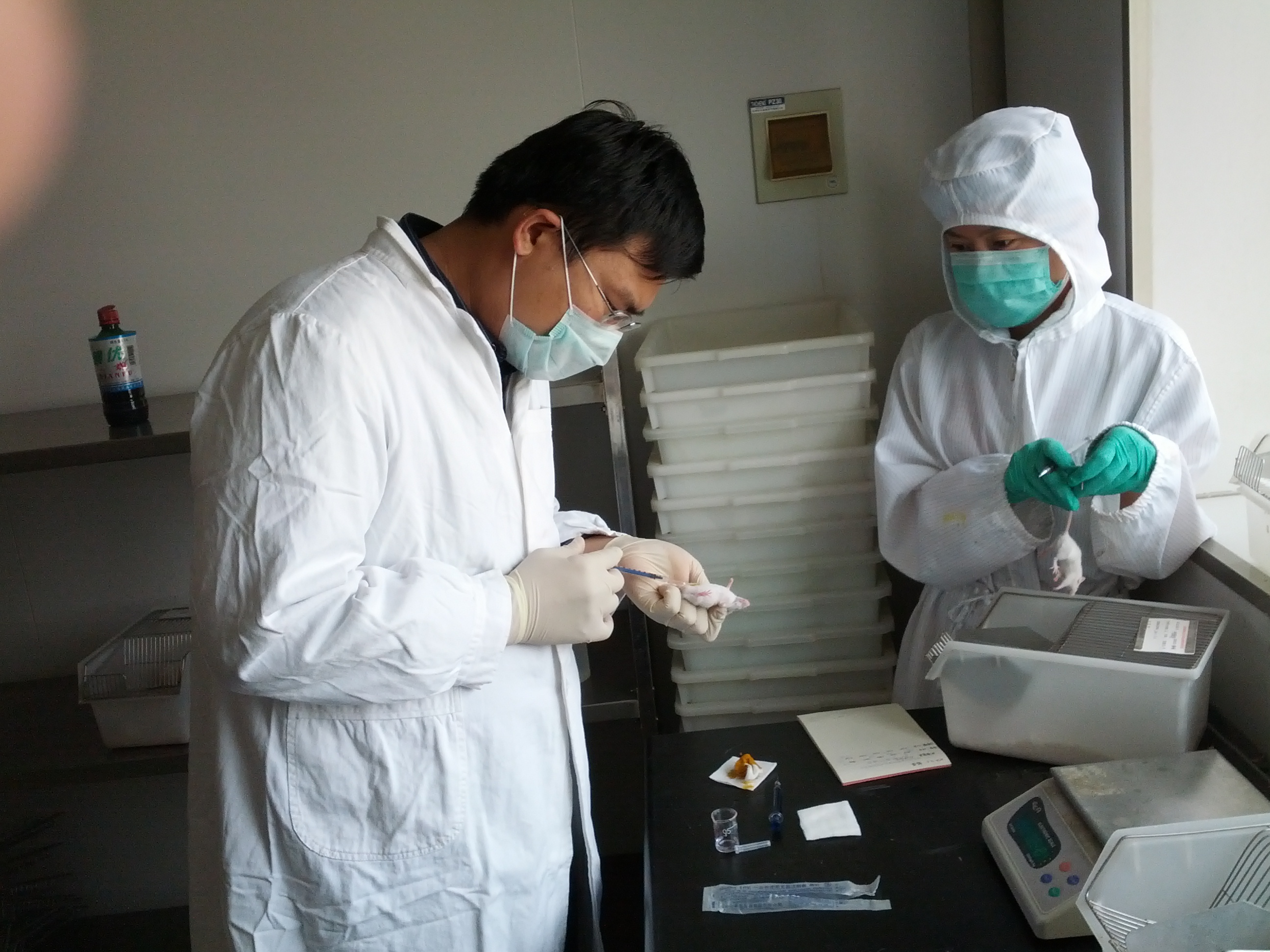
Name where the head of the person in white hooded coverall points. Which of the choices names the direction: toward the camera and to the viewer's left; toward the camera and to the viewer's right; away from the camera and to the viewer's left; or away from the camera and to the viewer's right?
toward the camera and to the viewer's left

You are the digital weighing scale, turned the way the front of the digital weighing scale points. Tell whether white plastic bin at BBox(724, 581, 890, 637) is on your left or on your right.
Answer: on your right

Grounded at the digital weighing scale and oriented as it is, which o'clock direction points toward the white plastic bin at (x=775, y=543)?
The white plastic bin is roughly at 2 o'clock from the digital weighing scale.

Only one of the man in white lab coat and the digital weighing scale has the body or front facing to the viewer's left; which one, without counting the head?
the digital weighing scale

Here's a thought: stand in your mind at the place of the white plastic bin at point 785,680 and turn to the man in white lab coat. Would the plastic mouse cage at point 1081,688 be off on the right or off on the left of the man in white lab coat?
left

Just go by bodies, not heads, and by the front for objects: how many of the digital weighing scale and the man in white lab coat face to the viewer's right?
1

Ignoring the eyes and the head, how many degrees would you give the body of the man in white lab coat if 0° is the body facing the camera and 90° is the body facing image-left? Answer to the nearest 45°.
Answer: approximately 270°

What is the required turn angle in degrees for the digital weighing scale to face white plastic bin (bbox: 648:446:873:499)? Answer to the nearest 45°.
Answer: approximately 45° to its right

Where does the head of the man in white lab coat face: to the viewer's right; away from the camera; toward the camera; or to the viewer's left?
to the viewer's right

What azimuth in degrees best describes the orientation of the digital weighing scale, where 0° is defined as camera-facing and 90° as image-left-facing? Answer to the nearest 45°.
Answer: approximately 90°

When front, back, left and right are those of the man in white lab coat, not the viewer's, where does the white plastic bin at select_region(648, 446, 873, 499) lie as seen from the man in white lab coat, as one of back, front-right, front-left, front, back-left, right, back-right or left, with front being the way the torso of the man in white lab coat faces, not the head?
front-left

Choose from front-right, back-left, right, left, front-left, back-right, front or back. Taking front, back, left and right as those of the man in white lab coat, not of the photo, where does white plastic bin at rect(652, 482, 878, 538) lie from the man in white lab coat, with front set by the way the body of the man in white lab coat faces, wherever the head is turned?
front-left
